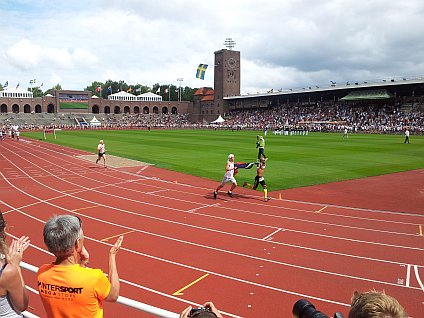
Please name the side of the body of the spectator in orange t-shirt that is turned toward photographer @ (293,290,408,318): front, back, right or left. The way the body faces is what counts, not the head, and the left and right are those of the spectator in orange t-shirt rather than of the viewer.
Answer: right

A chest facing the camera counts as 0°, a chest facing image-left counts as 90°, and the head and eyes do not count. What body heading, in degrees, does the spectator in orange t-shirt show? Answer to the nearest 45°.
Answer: approximately 225°
